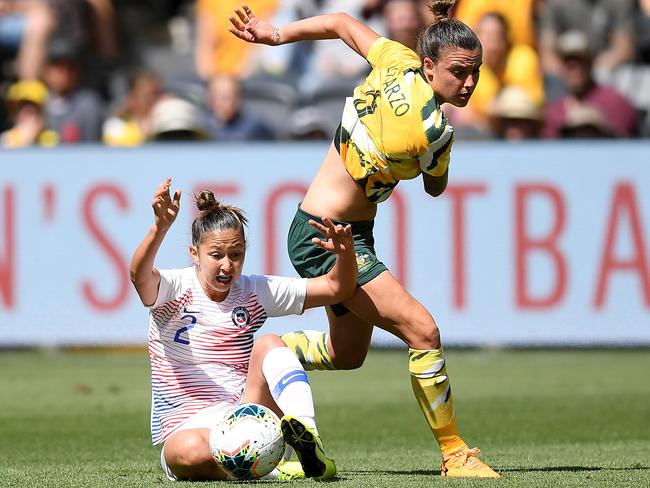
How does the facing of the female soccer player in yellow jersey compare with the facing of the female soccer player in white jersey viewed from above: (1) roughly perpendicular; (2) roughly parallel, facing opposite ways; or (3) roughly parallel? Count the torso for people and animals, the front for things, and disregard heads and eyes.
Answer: roughly perpendicular

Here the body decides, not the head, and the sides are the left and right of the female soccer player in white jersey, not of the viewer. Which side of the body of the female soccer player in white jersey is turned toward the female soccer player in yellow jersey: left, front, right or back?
left

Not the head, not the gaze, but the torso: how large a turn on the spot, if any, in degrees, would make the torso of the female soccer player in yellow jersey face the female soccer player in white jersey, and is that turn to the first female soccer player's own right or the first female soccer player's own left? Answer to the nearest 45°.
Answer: approximately 180°

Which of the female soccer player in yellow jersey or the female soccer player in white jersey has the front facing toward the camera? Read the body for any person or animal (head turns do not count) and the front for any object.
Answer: the female soccer player in white jersey

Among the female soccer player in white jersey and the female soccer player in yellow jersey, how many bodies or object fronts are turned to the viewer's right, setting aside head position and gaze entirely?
1

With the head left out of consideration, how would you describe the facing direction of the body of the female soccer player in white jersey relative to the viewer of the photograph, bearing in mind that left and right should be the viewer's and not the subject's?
facing the viewer

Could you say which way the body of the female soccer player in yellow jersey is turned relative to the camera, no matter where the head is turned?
to the viewer's right
